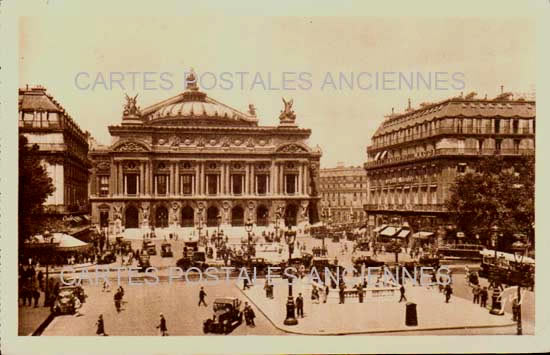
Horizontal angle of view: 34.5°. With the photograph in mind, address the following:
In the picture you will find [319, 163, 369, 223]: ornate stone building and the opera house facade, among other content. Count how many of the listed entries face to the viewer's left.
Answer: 0

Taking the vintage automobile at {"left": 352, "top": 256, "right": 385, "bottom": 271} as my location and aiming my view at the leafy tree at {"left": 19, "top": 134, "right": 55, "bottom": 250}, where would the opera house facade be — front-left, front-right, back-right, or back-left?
front-right

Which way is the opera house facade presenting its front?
toward the camera

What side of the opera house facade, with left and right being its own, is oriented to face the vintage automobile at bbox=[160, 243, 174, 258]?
front

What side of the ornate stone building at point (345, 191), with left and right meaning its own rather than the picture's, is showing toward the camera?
front
